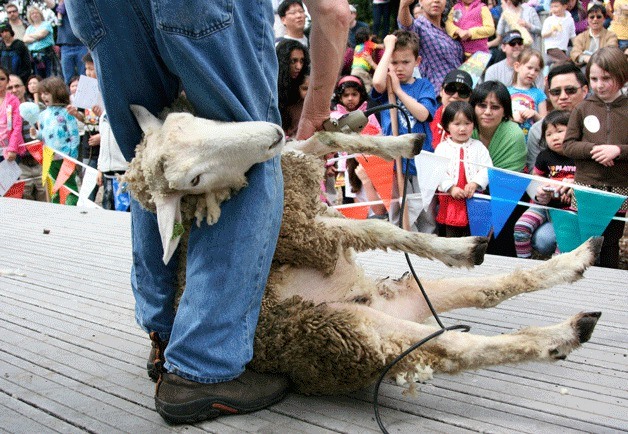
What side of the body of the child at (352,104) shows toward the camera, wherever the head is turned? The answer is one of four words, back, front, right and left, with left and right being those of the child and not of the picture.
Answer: front

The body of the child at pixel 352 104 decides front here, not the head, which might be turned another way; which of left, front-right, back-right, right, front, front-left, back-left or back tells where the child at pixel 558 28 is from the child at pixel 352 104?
back-left

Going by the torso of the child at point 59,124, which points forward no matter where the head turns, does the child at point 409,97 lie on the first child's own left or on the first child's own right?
on the first child's own left

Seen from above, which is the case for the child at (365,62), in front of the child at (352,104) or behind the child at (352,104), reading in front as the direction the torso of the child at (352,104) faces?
behind

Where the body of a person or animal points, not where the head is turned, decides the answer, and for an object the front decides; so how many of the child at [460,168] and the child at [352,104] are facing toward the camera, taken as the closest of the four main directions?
2

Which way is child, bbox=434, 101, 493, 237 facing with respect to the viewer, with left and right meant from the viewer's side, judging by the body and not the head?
facing the viewer
